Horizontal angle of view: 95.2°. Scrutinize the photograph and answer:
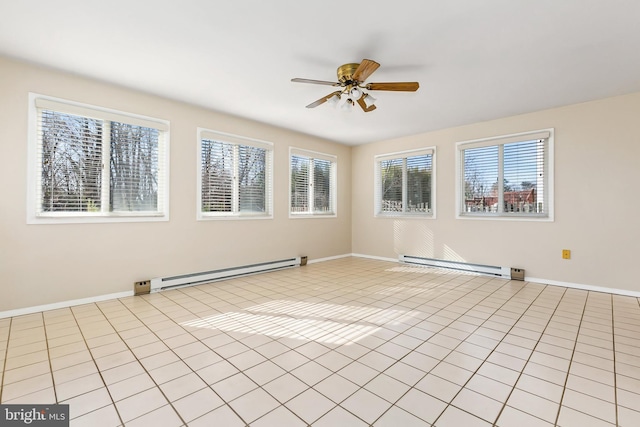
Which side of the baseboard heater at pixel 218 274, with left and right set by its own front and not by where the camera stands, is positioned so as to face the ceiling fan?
front

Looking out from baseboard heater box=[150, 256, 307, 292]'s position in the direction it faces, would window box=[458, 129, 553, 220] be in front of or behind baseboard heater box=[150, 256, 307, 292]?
in front

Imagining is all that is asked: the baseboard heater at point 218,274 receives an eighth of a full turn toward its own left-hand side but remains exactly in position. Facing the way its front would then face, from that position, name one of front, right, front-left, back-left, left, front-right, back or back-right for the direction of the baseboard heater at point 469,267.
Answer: front

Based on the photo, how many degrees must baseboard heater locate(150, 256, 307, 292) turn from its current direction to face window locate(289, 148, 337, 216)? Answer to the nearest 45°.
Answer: approximately 90° to its left

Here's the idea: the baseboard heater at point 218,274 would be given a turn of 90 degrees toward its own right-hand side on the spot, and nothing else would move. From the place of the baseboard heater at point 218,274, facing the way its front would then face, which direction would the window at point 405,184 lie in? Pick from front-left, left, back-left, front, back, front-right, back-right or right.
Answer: back-left

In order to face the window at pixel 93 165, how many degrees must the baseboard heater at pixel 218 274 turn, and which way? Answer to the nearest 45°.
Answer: approximately 90° to its right

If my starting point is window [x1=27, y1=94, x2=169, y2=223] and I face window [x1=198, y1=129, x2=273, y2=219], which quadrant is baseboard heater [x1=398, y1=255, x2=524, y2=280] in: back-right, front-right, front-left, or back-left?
front-right

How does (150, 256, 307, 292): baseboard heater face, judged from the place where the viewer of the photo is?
facing the viewer and to the right of the viewer
